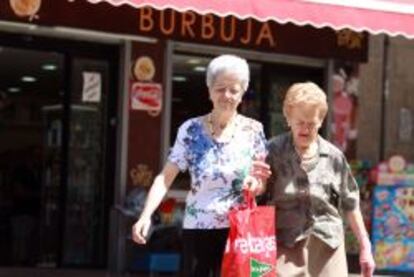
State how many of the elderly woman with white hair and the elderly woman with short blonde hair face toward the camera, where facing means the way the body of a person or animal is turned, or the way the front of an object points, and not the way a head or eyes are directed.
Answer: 2

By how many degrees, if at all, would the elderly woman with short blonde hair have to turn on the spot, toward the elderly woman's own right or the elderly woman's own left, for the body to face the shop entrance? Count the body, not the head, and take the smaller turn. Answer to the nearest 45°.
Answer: approximately 135° to the elderly woman's own right

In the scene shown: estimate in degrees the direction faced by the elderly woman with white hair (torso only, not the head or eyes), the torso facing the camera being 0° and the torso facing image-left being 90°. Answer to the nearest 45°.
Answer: approximately 0°

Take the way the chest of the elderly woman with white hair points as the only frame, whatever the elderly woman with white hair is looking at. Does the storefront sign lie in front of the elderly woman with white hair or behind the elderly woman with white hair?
behind

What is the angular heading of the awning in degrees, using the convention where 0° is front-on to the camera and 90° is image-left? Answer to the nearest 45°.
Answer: approximately 315°
